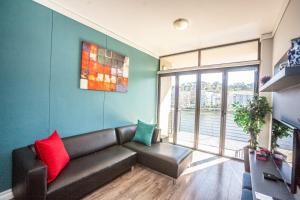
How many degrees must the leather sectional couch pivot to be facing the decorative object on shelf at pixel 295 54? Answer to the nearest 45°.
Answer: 0° — it already faces it

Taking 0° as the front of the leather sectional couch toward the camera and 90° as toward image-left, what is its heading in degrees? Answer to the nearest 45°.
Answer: approximately 315°
